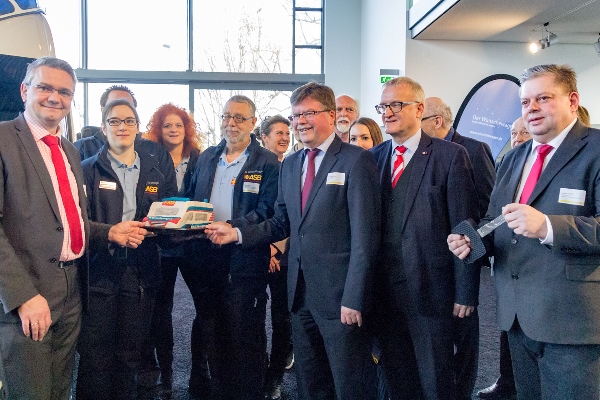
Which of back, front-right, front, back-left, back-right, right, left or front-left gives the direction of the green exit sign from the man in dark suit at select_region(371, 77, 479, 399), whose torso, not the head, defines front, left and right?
back-right

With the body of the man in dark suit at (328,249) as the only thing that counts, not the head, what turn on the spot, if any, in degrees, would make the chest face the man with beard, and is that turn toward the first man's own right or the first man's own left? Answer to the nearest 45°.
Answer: approximately 90° to the first man's own right

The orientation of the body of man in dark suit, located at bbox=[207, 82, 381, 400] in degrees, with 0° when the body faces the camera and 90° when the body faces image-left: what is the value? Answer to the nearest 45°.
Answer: approximately 45°

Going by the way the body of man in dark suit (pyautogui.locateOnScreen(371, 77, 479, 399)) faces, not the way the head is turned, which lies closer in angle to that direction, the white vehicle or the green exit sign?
the white vehicle

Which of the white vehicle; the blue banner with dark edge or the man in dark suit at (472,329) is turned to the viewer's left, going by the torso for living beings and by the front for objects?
the man in dark suit

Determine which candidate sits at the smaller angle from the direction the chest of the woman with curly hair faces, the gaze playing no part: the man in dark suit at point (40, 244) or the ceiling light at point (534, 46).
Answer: the man in dark suit

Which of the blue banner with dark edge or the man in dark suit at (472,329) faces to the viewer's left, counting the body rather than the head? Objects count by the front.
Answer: the man in dark suit

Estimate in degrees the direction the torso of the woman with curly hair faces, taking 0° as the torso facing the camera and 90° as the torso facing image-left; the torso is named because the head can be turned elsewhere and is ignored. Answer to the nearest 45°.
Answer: approximately 0°
